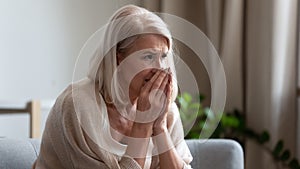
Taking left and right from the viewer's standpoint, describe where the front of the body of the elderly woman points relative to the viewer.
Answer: facing the viewer and to the right of the viewer

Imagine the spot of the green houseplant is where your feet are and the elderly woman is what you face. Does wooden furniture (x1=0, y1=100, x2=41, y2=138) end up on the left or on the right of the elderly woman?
right

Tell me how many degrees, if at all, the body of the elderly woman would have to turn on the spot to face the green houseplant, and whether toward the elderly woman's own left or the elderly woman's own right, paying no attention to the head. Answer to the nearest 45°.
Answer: approximately 90° to the elderly woman's own left

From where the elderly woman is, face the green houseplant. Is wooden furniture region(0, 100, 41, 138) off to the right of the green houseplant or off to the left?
left

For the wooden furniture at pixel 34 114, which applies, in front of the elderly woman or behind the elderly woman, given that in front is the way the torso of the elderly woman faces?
behind
